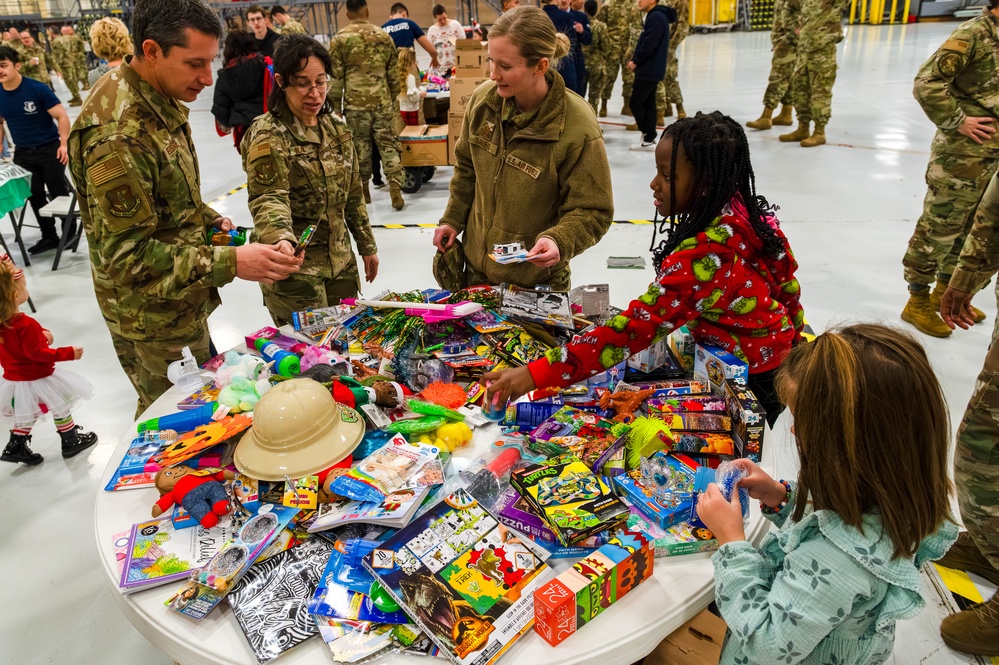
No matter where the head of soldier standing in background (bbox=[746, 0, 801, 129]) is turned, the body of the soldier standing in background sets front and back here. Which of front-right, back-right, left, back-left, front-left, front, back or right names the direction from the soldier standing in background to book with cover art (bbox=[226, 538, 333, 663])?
left

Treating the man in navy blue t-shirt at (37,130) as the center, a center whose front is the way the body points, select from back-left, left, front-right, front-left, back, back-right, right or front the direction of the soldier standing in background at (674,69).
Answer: back-left

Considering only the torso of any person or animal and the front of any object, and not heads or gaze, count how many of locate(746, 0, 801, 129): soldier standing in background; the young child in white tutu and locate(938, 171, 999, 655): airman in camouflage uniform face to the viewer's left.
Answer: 2

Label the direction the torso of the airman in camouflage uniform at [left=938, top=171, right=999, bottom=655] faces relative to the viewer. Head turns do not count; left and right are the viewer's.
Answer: facing to the left of the viewer

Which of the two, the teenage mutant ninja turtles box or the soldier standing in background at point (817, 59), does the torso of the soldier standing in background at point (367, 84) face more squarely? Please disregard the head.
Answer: the soldier standing in background

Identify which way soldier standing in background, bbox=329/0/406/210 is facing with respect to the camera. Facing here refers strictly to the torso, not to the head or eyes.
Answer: away from the camera

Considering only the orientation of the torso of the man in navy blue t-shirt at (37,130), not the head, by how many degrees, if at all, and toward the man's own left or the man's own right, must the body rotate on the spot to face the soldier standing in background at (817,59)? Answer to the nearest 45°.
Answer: approximately 135° to the man's own left

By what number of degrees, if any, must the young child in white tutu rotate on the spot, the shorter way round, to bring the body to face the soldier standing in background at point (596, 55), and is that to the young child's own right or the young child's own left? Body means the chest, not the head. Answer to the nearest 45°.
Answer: approximately 45° to the young child's own left

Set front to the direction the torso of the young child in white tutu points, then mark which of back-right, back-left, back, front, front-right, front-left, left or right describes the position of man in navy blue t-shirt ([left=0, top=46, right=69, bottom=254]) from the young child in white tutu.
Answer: left

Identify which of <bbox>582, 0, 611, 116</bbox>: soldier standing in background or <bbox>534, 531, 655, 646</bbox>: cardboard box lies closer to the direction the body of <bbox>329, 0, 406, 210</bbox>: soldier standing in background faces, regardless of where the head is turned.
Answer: the soldier standing in background

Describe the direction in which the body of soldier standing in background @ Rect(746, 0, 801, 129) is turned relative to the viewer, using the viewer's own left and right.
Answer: facing to the left of the viewer

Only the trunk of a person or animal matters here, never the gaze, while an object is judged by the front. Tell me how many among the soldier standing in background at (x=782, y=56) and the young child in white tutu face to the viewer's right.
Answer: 1

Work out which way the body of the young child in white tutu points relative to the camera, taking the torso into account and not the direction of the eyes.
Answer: to the viewer's right

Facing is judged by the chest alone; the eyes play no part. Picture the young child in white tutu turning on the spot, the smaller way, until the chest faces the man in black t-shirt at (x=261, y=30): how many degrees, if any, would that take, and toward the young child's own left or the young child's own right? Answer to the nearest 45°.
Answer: approximately 45° to the young child's own left

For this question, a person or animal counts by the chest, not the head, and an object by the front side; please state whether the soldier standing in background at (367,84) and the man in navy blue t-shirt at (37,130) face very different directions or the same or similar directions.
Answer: very different directions

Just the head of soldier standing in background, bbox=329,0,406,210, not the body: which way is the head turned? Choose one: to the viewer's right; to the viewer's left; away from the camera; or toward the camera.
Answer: away from the camera
